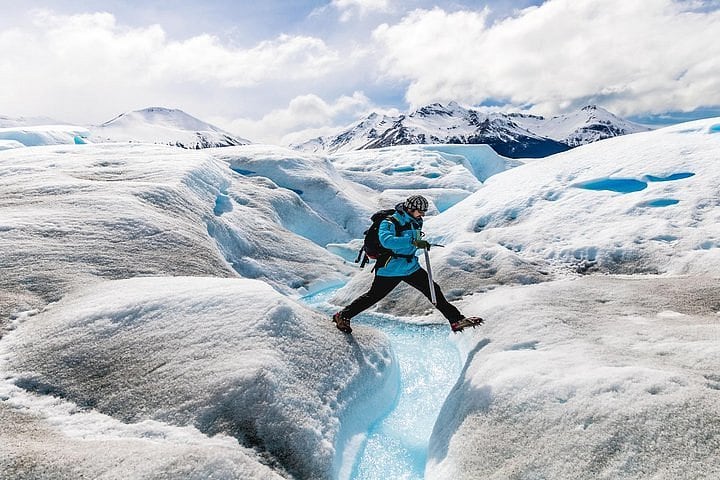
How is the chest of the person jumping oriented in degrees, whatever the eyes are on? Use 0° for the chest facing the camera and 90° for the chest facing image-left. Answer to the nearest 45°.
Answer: approximately 270°
